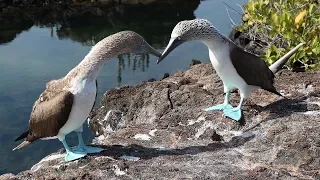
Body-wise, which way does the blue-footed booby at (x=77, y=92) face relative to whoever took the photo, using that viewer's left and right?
facing to the right of the viewer

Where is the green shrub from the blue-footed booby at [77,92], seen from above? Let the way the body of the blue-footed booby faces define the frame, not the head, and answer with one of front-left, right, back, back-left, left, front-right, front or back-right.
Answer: front-left

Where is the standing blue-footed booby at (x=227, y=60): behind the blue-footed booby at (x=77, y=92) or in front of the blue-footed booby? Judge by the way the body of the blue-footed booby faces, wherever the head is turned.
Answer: in front

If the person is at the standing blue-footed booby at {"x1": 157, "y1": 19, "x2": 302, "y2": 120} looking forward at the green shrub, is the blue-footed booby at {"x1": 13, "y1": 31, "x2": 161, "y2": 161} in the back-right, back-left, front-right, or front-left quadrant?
back-left
